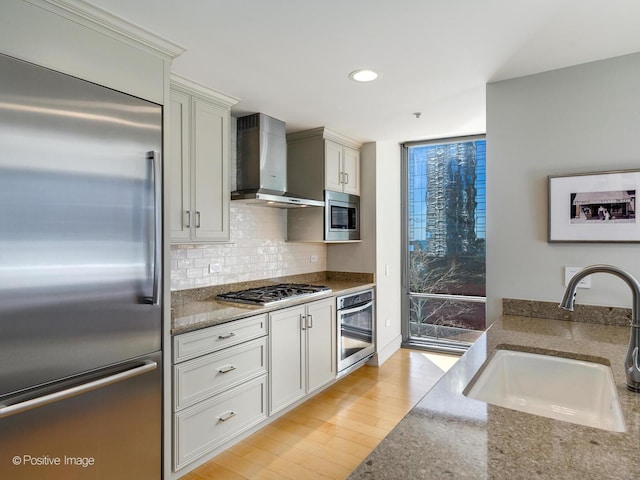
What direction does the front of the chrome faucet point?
to the viewer's left

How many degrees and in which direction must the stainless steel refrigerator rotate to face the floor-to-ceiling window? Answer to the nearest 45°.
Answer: approximately 45° to its left

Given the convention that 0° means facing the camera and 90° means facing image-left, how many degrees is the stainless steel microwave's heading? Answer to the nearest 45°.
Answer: approximately 315°

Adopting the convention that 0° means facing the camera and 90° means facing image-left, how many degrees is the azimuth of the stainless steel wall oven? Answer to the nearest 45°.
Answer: approximately 315°

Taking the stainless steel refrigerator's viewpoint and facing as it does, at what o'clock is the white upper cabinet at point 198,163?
The white upper cabinet is roughly at 9 o'clock from the stainless steel refrigerator.

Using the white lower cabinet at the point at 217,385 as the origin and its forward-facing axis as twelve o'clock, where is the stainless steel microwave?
The stainless steel microwave is roughly at 9 o'clock from the white lower cabinet.

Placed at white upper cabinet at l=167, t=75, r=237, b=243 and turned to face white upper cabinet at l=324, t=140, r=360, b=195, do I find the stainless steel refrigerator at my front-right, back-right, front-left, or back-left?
back-right
